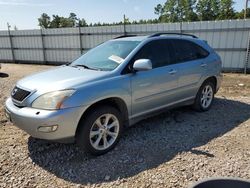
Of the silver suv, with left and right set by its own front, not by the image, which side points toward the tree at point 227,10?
back

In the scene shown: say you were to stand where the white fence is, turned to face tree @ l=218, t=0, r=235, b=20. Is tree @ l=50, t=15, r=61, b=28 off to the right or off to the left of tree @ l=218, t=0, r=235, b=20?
left

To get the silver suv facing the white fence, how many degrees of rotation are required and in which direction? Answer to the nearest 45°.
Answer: approximately 135° to its right

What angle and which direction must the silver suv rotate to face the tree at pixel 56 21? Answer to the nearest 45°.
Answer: approximately 135° to its right

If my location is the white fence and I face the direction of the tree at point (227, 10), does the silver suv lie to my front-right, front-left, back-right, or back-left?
back-right

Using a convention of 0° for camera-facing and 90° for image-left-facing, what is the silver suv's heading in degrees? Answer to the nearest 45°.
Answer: approximately 45°
